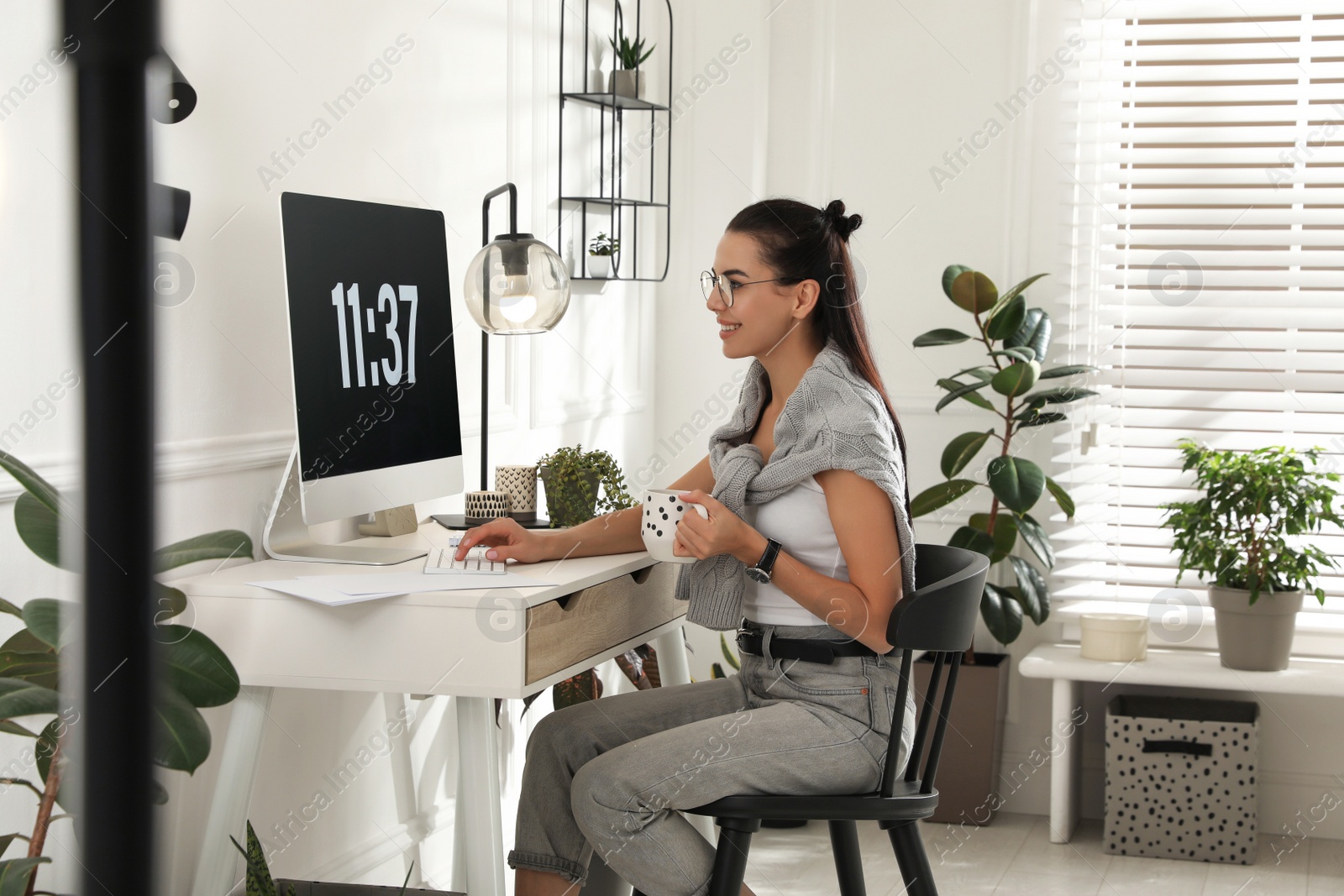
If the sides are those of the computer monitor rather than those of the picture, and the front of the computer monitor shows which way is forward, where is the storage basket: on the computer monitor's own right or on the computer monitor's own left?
on the computer monitor's own left

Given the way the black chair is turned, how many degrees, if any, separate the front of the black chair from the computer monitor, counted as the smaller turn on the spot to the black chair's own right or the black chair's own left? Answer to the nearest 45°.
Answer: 0° — it already faces it

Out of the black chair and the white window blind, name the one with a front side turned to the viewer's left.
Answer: the black chair

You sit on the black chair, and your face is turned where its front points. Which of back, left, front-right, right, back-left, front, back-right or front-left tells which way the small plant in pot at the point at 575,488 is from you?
front-right

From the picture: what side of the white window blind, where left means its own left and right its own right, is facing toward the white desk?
front

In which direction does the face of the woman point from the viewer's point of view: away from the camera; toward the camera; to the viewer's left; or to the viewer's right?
to the viewer's left

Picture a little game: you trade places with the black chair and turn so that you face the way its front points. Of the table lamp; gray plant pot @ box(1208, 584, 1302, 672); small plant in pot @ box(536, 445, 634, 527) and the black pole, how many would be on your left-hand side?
1

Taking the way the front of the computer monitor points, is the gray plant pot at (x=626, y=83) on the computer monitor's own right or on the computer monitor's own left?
on the computer monitor's own left

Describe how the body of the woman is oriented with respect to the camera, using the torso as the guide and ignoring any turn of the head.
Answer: to the viewer's left

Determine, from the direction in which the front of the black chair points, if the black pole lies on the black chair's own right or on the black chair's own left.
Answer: on the black chair's own left

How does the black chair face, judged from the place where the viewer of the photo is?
facing to the left of the viewer
